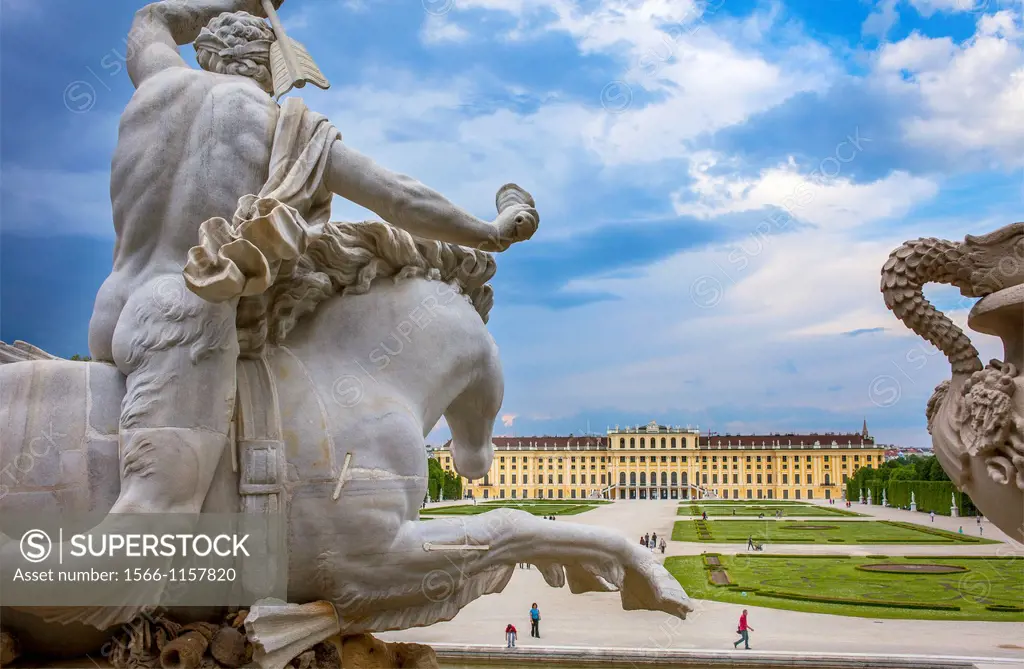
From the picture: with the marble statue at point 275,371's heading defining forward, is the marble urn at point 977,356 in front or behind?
in front

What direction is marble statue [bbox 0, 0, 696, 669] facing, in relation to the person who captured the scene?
facing away from the viewer and to the right of the viewer

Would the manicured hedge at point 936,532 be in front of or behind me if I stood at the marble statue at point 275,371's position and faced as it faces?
in front

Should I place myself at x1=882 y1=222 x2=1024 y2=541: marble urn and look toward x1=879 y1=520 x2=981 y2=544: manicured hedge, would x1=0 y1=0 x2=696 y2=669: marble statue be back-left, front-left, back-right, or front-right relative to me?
back-left
